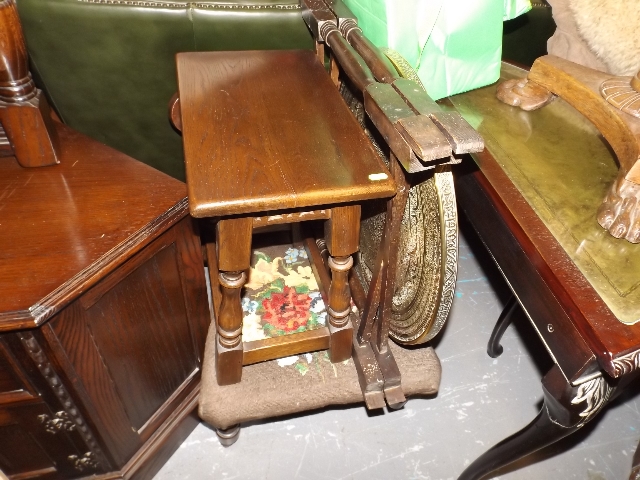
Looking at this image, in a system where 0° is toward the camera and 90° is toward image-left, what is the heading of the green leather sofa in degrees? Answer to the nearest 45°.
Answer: approximately 180°

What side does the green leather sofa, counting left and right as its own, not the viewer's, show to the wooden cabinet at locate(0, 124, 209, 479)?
back

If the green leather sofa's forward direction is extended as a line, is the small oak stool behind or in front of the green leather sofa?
behind

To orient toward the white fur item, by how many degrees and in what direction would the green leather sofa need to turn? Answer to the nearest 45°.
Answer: approximately 135° to its right
